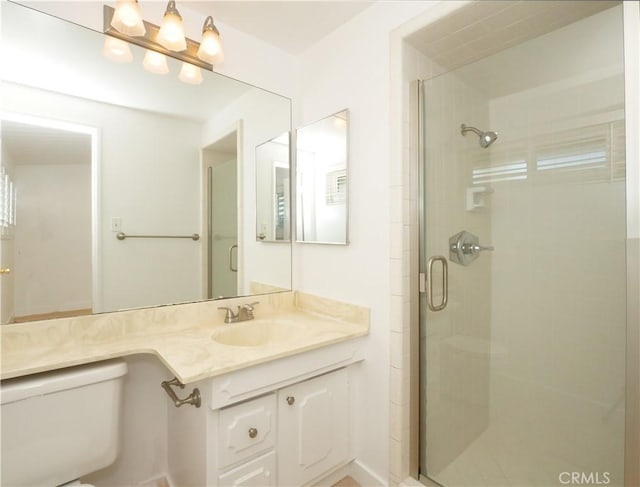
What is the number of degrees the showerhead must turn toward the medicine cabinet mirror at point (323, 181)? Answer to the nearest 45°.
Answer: approximately 180°

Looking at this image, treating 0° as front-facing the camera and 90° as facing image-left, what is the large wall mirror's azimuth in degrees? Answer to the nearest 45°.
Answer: approximately 315°

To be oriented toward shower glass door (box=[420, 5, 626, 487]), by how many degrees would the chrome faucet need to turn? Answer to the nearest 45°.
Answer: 0° — it already faces it

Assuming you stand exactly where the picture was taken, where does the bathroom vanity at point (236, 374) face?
facing the viewer and to the right of the viewer

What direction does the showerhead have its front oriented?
to the viewer's right
